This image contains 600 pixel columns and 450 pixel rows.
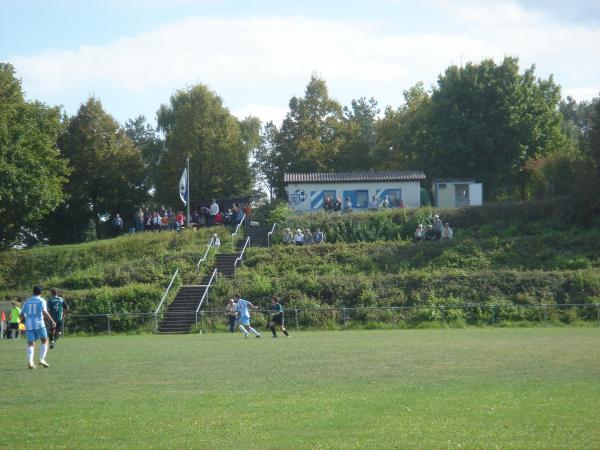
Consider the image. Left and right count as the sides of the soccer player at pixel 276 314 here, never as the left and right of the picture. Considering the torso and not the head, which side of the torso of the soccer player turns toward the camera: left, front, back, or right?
left

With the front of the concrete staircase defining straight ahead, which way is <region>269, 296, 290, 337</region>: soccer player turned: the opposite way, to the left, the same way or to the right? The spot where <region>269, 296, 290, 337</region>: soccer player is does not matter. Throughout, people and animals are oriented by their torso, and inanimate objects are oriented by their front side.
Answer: to the right

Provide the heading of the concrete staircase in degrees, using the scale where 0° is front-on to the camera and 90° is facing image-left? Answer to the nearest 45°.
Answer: approximately 0°

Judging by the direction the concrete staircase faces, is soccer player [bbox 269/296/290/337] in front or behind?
in front

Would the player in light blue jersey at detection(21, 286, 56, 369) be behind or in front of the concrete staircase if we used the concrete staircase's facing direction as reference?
in front

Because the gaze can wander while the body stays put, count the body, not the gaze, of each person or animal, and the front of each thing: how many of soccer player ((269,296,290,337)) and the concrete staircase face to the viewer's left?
1
